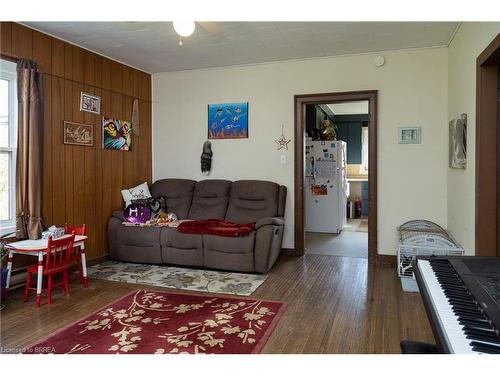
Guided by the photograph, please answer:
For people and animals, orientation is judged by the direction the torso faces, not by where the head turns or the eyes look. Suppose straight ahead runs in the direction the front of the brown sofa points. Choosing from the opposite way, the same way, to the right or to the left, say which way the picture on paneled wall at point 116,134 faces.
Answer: to the left

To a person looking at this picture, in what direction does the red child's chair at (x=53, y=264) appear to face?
facing away from the viewer and to the left of the viewer

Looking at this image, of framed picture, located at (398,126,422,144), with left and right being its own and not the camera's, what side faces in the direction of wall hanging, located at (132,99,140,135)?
right

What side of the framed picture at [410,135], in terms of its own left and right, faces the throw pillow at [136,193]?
right

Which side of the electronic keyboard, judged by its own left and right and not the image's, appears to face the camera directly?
left

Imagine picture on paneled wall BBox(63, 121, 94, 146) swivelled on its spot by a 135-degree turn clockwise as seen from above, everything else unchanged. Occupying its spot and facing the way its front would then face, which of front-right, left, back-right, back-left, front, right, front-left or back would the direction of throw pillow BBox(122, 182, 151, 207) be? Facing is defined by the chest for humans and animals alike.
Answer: back-right

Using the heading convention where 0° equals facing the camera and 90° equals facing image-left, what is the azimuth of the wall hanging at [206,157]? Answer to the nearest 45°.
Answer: approximately 0°
